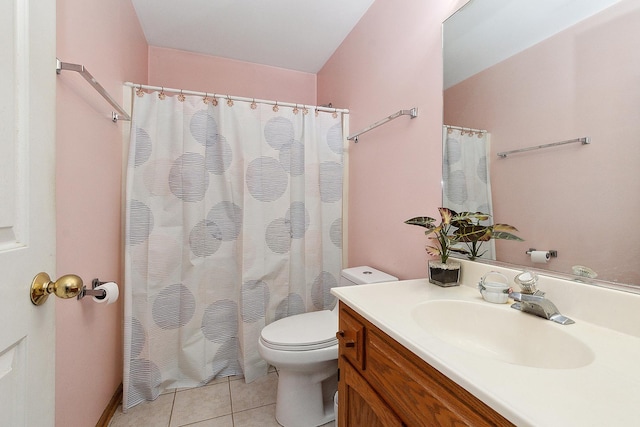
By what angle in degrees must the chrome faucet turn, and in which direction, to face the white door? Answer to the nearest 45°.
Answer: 0° — it already faces it

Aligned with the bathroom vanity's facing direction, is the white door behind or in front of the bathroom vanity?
in front

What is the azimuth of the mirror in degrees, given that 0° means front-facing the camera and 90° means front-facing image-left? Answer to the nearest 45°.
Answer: approximately 45°

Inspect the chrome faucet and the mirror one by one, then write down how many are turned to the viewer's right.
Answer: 0

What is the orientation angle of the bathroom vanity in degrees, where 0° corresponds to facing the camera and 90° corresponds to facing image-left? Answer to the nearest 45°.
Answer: approximately 45°

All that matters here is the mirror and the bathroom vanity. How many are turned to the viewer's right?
0

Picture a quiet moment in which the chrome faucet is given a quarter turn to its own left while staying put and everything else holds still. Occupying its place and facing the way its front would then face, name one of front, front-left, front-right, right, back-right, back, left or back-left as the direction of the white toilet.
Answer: back-right

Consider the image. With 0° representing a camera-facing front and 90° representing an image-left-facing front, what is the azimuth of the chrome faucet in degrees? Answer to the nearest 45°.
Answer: approximately 45°
